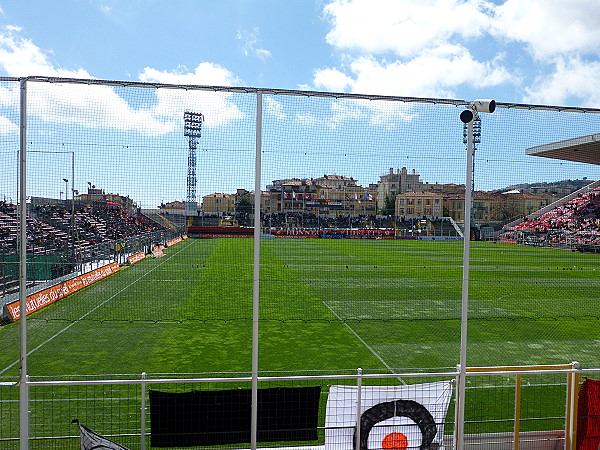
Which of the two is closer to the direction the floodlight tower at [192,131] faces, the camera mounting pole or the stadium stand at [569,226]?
the camera mounting pole

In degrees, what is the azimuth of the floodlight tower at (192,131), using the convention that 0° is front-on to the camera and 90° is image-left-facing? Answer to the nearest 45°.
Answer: approximately 315°

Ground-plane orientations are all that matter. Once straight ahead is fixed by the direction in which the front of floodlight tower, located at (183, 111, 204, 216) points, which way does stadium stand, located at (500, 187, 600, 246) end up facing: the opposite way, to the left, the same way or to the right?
to the right

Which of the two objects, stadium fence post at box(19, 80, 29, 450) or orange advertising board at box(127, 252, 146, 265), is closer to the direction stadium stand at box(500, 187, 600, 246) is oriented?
the orange advertising board

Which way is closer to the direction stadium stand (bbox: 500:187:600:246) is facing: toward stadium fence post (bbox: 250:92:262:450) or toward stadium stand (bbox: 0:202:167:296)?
the stadium stand

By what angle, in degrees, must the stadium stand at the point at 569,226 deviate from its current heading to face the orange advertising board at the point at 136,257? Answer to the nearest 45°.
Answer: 0° — it already faces it

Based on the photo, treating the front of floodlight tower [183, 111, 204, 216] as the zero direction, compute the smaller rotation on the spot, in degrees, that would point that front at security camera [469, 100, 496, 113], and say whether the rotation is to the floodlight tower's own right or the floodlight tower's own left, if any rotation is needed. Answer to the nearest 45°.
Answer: approximately 45° to the floodlight tower's own left

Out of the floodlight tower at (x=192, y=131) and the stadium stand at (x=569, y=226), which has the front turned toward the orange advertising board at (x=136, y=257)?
the stadium stand

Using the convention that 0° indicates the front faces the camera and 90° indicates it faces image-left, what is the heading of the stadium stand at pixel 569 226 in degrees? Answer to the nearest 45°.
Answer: approximately 90°

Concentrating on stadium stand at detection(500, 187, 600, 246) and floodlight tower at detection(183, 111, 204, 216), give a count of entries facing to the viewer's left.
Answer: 1

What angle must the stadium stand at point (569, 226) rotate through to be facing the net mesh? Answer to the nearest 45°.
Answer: approximately 90° to its left
